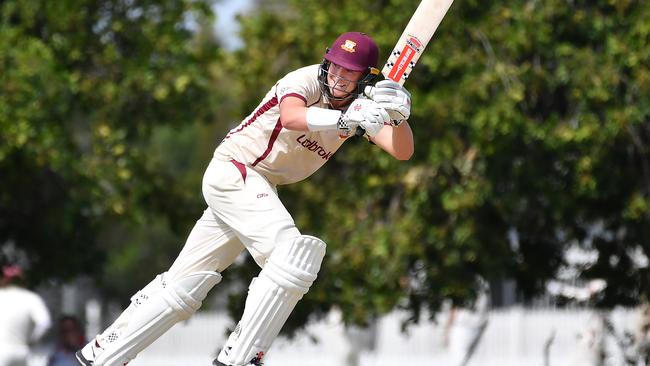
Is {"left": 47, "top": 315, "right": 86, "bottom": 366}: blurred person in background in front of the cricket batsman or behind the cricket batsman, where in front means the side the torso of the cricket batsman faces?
behind

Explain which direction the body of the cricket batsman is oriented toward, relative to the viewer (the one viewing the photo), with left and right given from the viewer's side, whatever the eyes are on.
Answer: facing the viewer and to the right of the viewer

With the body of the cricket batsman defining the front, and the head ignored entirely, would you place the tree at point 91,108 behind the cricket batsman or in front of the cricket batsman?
behind
